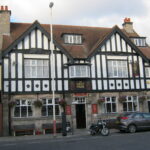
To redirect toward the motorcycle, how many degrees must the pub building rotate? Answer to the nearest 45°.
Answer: approximately 45° to its left

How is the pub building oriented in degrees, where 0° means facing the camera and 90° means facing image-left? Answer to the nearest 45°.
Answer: approximately 0°

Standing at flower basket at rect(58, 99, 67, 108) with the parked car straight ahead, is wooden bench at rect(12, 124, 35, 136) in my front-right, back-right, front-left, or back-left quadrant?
back-right
